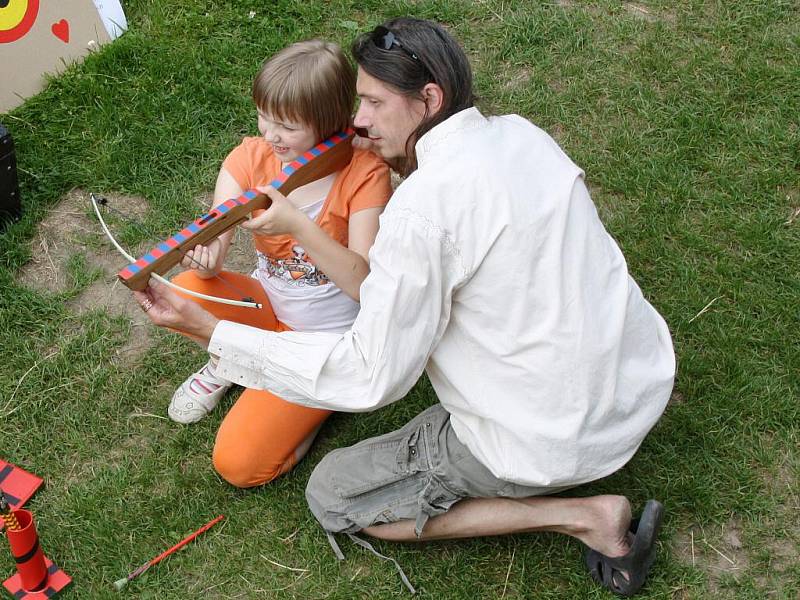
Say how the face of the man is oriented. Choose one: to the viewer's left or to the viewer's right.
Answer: to the viewer's left

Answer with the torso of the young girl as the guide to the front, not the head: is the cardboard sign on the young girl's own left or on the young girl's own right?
on the young girl's own right

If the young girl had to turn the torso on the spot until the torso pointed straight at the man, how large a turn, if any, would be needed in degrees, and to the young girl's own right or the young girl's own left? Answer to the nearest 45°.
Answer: approximately 90° to the young girl's own left

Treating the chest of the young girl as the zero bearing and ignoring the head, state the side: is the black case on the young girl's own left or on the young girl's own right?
on the young girl's own right
